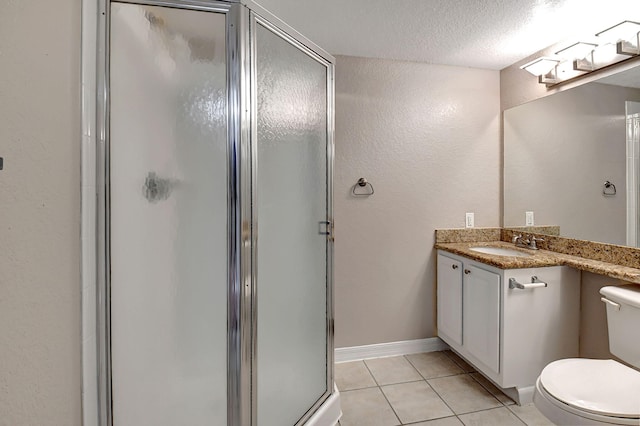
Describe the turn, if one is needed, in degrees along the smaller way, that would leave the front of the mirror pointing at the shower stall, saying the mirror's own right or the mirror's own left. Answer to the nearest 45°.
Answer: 0° — it already faces it

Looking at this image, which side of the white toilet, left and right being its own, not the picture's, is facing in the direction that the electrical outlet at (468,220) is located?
right

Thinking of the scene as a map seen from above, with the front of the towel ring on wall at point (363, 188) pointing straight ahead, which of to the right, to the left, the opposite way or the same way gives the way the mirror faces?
to the right

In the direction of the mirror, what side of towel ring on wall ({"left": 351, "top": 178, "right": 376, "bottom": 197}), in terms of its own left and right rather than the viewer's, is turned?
left

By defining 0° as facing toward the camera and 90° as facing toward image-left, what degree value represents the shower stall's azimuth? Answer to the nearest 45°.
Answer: approximately 315°

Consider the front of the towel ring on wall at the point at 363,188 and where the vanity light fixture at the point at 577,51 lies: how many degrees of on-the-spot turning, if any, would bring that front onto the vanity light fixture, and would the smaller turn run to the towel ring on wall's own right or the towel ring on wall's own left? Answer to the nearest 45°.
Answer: approximately 90° to the towel ring on wall's own left

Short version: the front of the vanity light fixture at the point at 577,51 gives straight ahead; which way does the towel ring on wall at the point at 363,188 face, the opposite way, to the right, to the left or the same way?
to the left

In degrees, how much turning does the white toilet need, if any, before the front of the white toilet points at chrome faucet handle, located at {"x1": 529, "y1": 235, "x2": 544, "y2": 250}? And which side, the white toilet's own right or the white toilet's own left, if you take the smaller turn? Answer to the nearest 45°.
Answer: approximately 135° to the white toilet's own right

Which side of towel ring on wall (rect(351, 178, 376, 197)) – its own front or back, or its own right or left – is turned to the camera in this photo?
front

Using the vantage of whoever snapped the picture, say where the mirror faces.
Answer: facing the viewer and to the left of the viewer

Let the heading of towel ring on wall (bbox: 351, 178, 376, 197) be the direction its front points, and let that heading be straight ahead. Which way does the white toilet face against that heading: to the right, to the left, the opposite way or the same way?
to the right

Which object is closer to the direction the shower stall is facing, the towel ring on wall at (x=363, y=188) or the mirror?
the mirror
